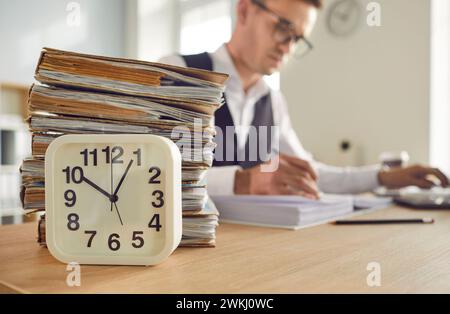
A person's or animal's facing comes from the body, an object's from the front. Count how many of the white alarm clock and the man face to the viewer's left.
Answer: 0

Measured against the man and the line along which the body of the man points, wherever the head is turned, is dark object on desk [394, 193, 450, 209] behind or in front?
in front

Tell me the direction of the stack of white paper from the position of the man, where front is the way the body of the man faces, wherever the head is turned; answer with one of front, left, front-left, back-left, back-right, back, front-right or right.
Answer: front-right

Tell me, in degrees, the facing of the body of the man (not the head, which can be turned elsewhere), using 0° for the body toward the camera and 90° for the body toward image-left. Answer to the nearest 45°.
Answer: approximately 315°

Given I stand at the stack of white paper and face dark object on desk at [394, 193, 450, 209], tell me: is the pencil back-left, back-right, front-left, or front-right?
front-right

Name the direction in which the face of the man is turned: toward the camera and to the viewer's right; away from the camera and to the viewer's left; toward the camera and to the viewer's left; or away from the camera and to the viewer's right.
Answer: toward the camera and to the viewer's right

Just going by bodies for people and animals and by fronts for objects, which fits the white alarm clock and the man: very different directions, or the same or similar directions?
same or similar directions

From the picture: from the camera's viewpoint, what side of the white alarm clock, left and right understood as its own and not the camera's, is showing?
front

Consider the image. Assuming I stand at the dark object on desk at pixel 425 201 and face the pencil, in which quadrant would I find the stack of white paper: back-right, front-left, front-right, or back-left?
front-right
